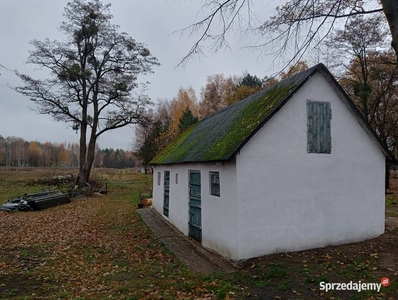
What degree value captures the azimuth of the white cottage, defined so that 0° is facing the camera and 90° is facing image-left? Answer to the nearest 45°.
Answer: approximately 45°
